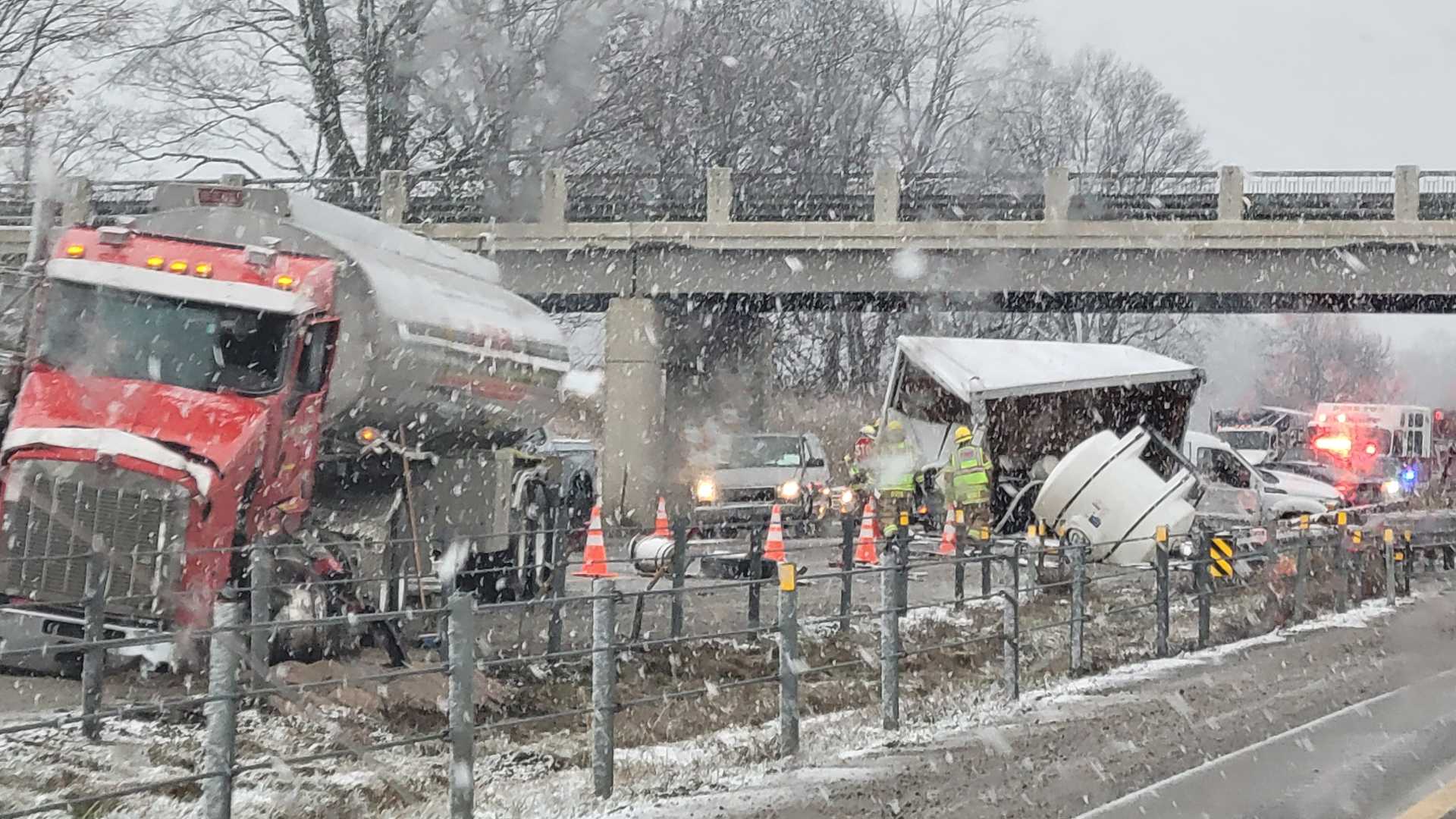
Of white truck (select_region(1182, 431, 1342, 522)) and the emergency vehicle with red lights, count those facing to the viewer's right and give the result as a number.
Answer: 1

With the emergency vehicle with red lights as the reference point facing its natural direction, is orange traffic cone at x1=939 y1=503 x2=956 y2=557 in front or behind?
in front

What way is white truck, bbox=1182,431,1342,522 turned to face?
to the viewer's right

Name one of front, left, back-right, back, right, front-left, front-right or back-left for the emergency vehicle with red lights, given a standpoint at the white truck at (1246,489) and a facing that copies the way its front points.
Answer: left

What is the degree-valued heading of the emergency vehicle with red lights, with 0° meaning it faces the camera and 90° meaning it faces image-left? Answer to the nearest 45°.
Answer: approximately 45°
